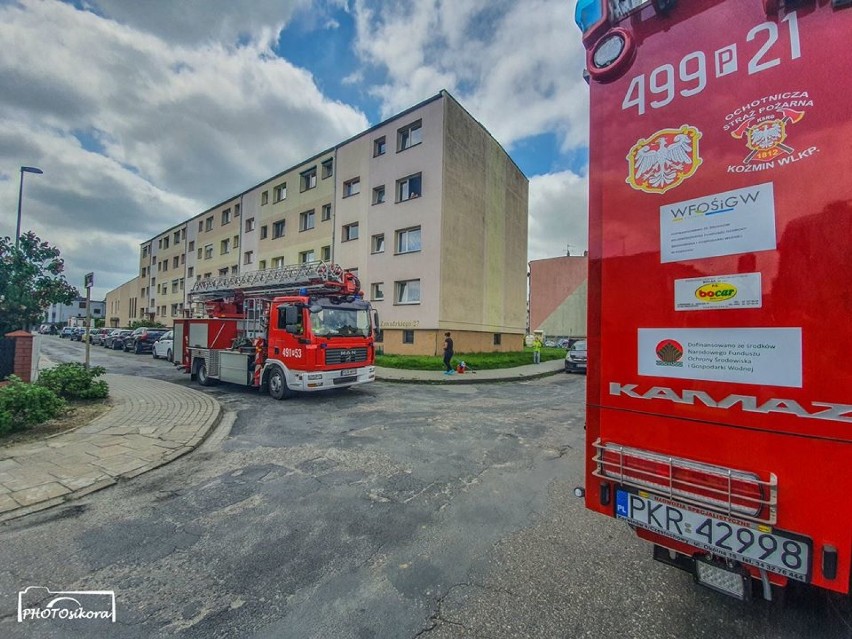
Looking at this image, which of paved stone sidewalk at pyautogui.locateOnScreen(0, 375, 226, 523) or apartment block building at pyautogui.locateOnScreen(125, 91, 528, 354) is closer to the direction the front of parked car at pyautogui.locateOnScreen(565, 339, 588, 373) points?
the paved stone sidewalk

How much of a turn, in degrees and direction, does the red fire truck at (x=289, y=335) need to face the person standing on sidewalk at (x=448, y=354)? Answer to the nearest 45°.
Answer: approximately 90° to its left

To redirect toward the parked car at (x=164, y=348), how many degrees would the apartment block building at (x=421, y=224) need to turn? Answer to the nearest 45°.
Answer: approximately 45° to its right

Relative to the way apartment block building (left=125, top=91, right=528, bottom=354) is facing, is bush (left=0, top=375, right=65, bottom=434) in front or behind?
in front

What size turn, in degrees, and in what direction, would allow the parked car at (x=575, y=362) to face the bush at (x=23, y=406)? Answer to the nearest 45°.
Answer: approximately 45° to its right

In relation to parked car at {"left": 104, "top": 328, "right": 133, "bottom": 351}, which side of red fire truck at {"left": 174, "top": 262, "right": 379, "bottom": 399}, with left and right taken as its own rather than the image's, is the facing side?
back

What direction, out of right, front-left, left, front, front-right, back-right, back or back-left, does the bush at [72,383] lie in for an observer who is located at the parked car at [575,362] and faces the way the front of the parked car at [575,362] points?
front-right

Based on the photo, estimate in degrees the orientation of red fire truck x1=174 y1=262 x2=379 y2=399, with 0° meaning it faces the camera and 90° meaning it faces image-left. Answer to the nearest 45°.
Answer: approximately 315°

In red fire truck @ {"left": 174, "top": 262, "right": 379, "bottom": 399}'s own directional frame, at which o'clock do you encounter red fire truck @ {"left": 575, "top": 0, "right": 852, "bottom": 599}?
red fire truck @ {"left": 575, "top": 0, "right": 852, "bottom": 599} is roughly at 1 o'clock from red fire truck @ {"left": 174, "top": 262, "right": 379, "bottom": 399}.

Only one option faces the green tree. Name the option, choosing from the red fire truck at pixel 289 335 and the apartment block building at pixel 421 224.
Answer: the apartment block building

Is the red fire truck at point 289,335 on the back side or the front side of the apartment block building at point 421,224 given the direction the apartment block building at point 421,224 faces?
on the front side

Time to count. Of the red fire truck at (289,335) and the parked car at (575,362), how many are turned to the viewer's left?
0

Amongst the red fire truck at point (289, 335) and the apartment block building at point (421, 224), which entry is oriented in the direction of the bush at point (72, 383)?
the apartment block building

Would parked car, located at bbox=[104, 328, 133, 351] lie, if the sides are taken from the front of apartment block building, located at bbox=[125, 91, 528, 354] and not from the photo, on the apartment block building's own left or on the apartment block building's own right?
on the apartment block building's own right

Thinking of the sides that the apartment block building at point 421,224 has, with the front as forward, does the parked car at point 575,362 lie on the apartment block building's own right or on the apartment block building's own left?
on the apartment block building's own left

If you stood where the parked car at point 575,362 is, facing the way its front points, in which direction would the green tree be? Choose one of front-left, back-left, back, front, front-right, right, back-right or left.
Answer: front-right
